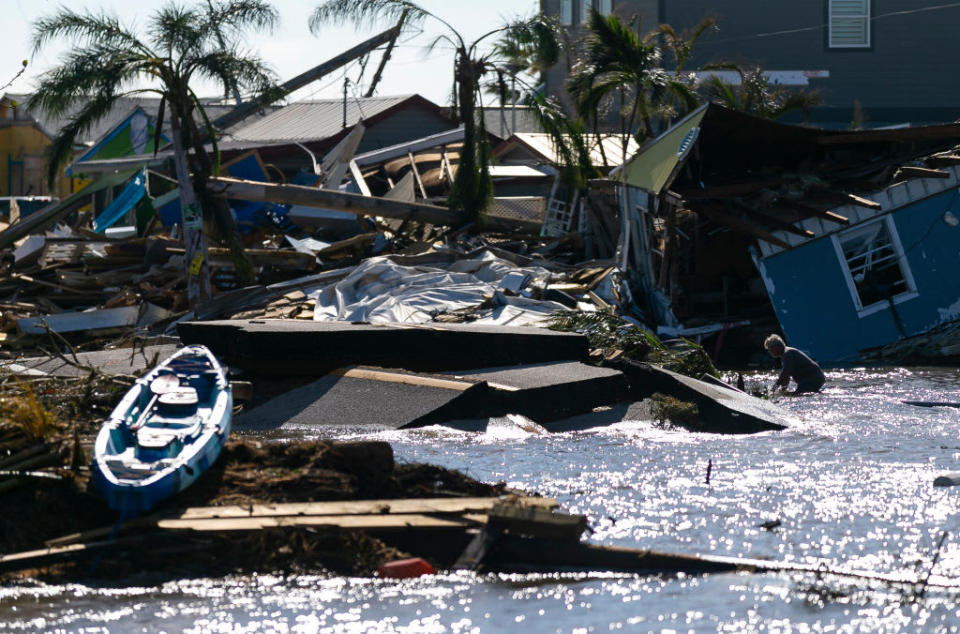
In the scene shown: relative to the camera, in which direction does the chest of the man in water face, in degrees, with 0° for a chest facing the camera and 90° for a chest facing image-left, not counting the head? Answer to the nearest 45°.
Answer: approximately 90°

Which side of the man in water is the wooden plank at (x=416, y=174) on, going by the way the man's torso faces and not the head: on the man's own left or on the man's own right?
on the man's own right

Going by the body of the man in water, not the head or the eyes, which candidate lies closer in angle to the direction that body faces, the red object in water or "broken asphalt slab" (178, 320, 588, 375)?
the broken asphalt slab

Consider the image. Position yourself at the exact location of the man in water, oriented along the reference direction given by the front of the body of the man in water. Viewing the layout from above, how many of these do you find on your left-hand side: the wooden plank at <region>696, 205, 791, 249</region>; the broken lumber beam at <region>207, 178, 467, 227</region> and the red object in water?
1

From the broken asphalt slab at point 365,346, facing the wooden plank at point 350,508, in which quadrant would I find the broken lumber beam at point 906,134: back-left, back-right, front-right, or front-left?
back-left

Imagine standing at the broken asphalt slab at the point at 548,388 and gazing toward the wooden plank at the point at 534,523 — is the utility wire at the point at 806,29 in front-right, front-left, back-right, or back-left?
back-left

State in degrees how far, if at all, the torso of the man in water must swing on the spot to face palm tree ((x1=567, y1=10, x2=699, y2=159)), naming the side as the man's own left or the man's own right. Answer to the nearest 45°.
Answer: approximately 90° to the man's own right

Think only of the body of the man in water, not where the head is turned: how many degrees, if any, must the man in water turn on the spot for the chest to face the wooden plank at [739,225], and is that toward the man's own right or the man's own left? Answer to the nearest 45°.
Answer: approximately 90° to the man's own right

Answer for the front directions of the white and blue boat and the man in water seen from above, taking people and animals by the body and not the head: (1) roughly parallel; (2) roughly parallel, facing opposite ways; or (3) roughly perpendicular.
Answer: roughly perpendicular

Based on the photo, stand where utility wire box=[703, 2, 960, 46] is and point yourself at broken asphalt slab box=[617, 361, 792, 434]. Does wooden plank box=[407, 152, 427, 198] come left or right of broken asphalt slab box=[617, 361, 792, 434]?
right
